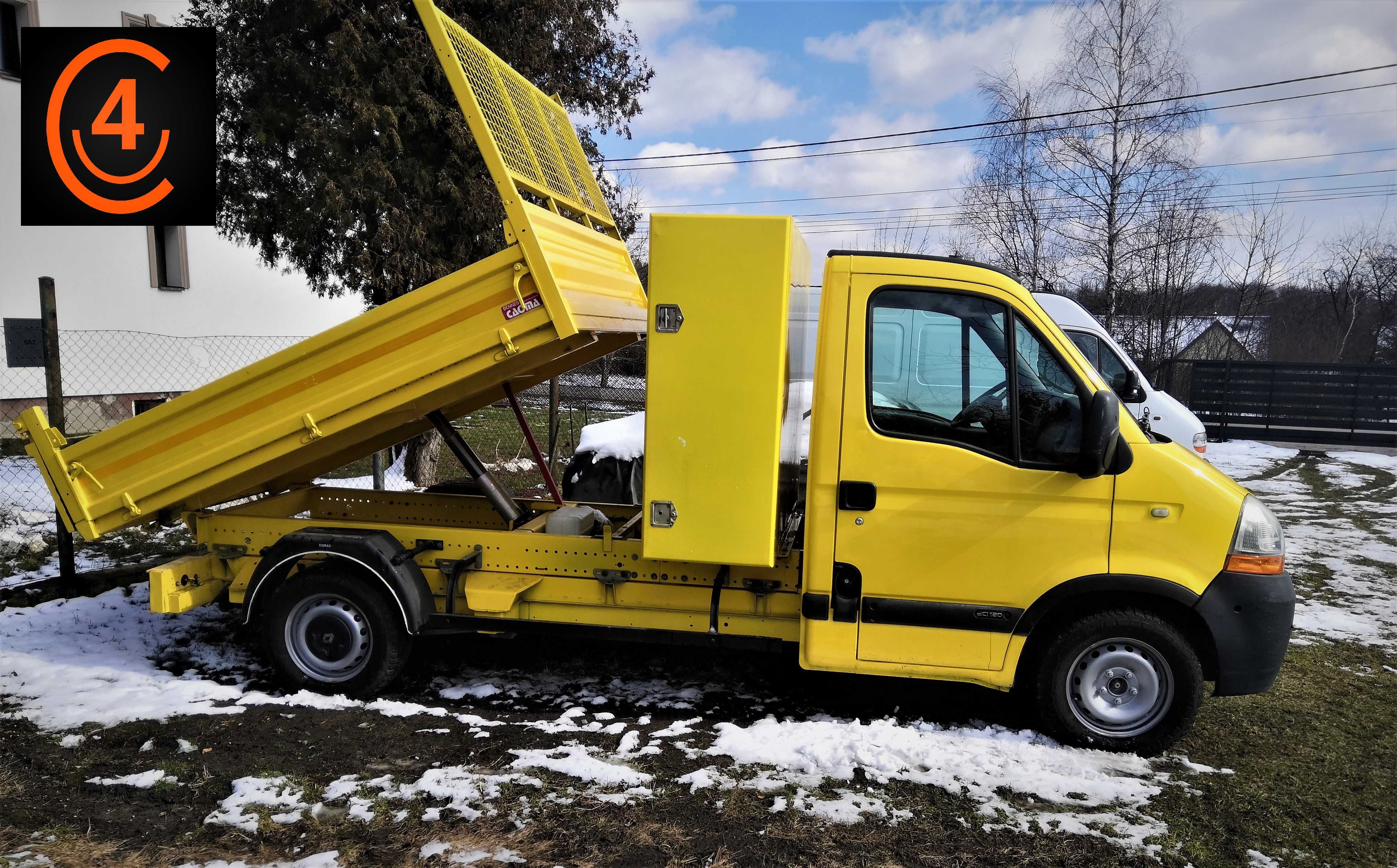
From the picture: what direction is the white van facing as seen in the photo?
to the viewer's right

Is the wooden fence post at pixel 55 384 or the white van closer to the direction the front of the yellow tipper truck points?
the white van

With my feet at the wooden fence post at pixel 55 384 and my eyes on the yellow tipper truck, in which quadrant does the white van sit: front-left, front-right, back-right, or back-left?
front-left

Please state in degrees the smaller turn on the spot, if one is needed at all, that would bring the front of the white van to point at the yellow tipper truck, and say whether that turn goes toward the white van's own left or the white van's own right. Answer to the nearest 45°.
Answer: approximately 90° to the white van's own right

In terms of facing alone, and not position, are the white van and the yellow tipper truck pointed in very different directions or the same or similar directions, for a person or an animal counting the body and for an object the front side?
same or similar directions

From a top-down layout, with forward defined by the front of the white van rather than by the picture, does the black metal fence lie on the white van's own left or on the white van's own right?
on the white van's own left

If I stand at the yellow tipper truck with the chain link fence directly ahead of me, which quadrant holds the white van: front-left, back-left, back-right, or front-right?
front-right

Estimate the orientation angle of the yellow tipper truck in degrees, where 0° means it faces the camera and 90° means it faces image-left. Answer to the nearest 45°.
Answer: approximately 270°

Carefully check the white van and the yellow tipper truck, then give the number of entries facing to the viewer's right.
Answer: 2

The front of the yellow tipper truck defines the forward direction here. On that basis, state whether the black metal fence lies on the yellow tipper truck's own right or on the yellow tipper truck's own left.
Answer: on the yellow tipper truck's own left

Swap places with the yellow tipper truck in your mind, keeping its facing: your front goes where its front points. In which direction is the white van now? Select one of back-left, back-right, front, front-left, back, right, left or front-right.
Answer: front-left

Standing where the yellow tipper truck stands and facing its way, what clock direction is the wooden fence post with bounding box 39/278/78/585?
The wooden fence post is roughly at 7 o'clock from the yellow tipper truck.
